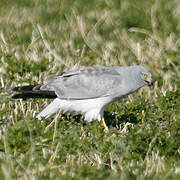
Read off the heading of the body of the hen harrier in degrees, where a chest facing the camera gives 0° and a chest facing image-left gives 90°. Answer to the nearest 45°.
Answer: approximately 270°
